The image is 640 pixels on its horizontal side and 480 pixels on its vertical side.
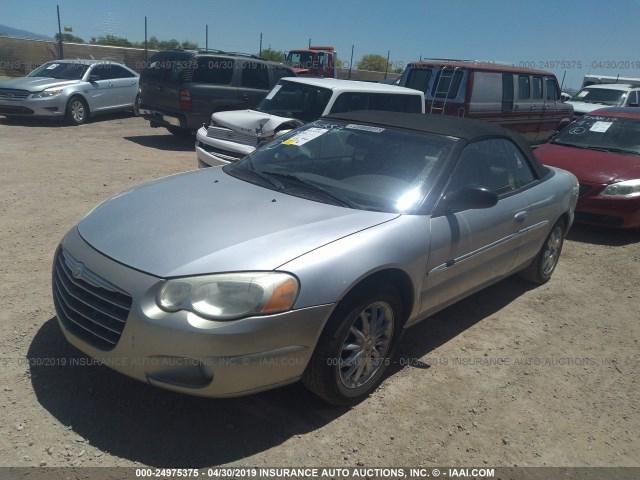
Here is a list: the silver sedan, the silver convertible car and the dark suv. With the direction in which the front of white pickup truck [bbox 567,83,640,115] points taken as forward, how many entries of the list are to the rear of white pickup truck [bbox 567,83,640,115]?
0

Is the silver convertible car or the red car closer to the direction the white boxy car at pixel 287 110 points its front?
the silver convertible car

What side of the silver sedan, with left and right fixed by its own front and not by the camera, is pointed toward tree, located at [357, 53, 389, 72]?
back

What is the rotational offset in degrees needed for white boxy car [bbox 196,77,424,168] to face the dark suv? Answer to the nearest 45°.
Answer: approximately 90° to its right

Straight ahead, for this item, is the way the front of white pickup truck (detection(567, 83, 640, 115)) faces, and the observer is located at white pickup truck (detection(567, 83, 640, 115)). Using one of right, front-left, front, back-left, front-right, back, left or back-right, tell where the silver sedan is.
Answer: front

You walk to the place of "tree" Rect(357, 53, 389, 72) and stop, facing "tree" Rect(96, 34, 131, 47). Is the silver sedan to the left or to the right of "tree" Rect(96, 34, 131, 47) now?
left

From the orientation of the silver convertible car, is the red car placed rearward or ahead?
rearward

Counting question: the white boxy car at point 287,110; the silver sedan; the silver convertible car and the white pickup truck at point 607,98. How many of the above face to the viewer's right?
0

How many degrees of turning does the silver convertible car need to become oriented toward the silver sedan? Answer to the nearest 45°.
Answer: approximately 90° to its right

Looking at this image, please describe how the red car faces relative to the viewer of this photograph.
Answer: facing the viewer and to the left of the viewer

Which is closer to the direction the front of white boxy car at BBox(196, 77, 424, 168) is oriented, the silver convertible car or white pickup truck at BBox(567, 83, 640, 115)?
the silver convertible car

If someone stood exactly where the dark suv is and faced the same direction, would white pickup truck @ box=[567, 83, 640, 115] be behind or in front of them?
in front

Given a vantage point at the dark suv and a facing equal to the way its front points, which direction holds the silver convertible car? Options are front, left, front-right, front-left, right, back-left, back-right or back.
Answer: back-right

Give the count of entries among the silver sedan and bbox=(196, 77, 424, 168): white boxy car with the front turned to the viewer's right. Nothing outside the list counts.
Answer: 0

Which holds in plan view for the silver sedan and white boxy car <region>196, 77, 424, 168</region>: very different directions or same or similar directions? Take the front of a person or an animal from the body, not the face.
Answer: same or similar directions

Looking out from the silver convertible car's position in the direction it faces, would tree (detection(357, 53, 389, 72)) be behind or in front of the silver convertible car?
behind

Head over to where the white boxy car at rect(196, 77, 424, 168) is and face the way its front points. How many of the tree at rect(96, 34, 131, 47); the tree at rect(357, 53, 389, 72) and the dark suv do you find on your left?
0

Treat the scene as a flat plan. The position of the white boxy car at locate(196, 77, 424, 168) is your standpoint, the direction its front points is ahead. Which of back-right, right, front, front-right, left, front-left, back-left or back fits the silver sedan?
right

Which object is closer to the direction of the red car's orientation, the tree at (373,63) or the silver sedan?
the silver sedan

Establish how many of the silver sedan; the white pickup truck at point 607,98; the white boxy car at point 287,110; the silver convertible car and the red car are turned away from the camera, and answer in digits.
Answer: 0

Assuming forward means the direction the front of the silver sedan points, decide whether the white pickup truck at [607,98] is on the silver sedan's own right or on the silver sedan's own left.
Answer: on the silver sedan's own left
